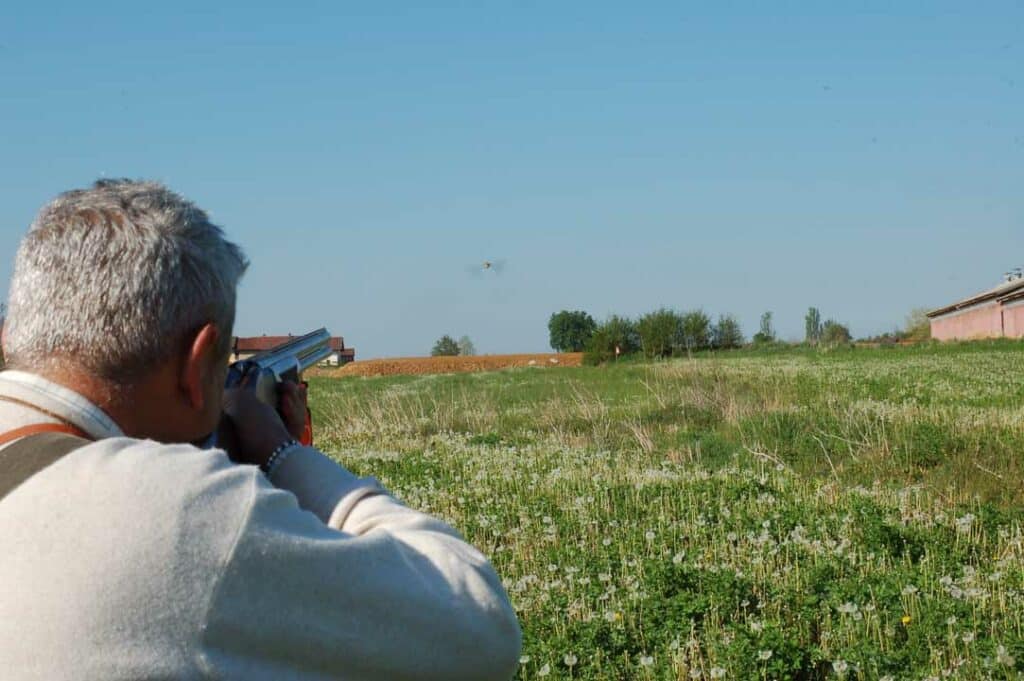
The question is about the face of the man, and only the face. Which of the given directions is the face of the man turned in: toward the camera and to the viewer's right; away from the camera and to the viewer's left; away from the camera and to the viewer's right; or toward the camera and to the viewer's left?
away from the camera and to the viewer's right

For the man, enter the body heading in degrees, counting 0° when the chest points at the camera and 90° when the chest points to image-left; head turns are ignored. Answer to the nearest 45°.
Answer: approximately 225°
